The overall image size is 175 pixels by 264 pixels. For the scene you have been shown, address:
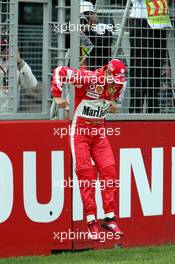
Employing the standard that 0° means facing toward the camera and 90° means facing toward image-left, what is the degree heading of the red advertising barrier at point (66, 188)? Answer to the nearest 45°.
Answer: approximately 0°

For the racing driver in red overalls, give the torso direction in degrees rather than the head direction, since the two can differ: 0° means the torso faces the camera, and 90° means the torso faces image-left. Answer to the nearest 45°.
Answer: approximately 315°
